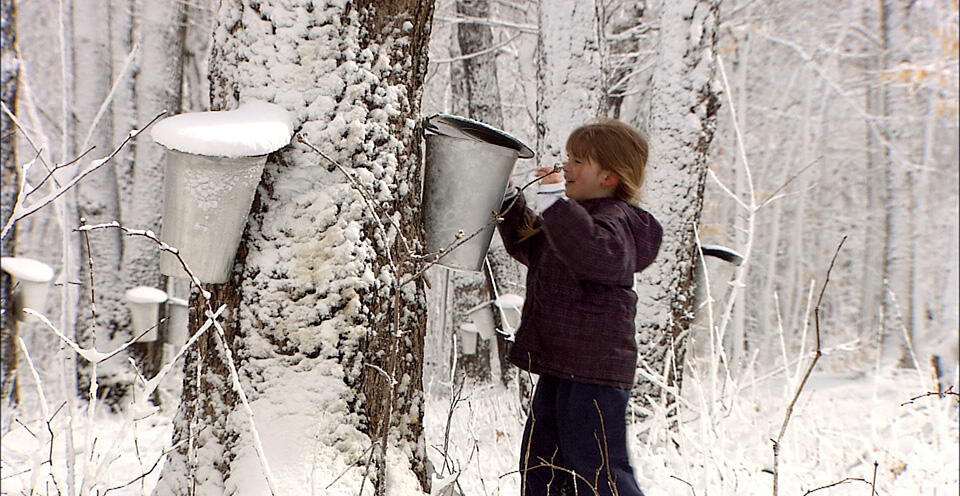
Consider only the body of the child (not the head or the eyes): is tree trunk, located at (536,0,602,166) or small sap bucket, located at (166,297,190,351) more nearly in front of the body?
the small sap bucket

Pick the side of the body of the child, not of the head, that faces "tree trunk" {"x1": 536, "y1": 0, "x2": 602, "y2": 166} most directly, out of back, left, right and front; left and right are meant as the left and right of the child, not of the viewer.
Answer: right

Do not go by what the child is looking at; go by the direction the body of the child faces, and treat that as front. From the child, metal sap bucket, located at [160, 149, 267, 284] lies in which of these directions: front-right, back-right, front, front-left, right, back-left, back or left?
front-left

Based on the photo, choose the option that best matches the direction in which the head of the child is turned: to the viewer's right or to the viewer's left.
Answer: to the viewer's left

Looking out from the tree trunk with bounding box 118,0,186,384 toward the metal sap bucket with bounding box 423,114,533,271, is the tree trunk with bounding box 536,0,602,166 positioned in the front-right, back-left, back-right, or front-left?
front-left

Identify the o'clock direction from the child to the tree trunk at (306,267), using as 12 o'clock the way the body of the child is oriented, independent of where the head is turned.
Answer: The tree trunk is roughly at 11 o'clock from the child.

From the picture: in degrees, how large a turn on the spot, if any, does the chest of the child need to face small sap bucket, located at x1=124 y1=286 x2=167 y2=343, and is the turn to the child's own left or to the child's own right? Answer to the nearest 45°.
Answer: approximately 45° to the child's own right

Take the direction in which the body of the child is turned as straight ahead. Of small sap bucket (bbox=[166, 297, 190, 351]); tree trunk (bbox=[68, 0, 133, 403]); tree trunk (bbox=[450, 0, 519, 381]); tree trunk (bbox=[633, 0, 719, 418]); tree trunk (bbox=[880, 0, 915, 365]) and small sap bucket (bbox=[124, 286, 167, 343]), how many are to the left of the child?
0

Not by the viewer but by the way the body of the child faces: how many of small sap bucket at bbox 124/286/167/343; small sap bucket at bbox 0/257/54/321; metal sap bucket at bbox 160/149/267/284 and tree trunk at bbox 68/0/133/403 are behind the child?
0

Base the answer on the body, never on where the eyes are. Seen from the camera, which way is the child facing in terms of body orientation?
to the viewer's left

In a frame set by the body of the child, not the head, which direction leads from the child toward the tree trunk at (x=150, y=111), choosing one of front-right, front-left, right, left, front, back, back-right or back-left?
front-right

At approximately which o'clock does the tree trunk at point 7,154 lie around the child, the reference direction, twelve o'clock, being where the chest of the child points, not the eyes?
The tree trunk is roughly at 1 o'clock from the child.
